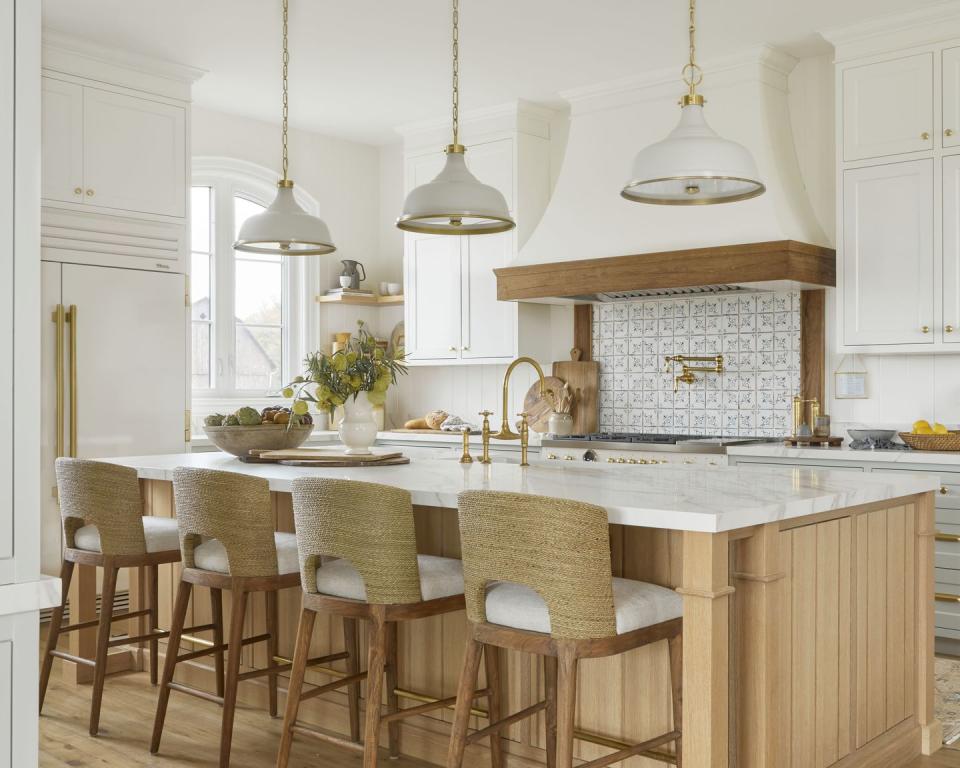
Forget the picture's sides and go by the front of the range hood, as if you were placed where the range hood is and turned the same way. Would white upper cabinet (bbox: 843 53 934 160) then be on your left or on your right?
on your left

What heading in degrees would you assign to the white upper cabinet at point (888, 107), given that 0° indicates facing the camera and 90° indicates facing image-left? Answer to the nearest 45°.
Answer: approximately 45°

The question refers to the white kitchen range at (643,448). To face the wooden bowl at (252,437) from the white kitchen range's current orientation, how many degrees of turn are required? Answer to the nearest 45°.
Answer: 0° — it already faces it

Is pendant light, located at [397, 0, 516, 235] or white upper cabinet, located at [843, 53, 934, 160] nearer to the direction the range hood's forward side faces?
the pendant light

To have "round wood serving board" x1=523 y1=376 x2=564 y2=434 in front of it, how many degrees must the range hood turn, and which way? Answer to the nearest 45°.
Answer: approximately 90° to its right
